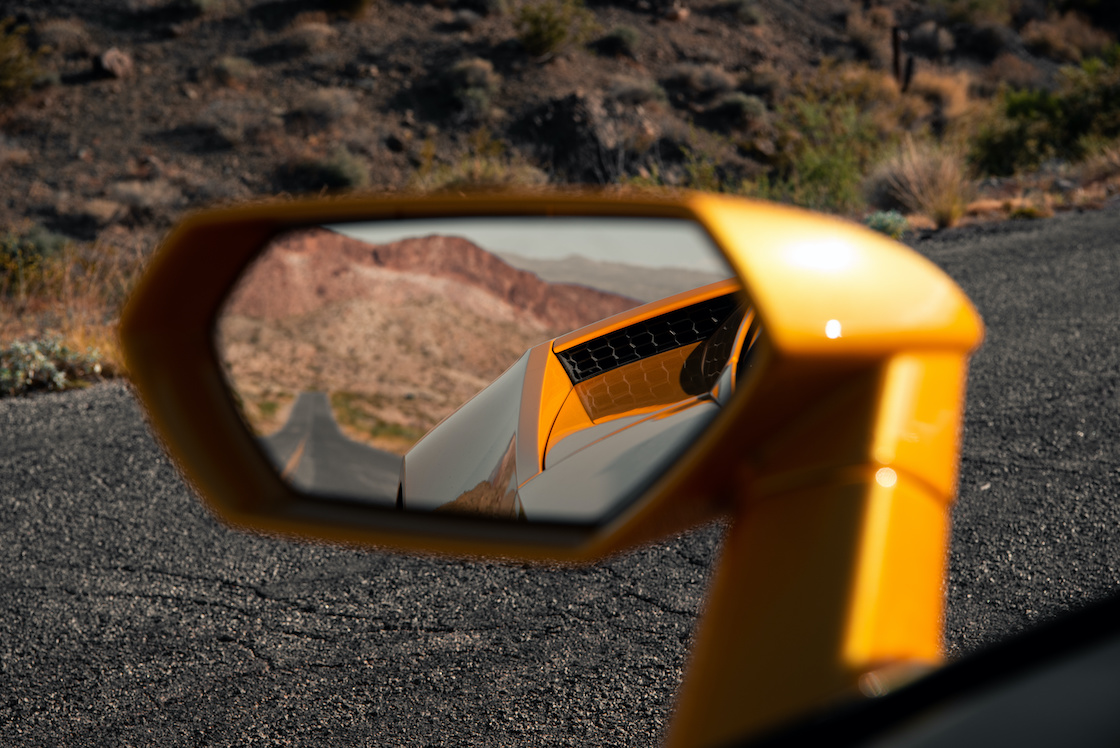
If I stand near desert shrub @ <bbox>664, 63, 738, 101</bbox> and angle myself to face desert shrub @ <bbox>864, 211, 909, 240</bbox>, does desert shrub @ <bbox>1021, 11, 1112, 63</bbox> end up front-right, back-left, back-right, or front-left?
back-left

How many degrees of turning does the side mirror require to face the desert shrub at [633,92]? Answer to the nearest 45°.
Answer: approximately 180°

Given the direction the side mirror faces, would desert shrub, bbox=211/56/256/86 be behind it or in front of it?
behind

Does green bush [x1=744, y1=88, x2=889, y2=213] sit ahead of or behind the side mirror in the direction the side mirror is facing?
behind

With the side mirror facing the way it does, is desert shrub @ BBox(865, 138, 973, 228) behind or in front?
behind

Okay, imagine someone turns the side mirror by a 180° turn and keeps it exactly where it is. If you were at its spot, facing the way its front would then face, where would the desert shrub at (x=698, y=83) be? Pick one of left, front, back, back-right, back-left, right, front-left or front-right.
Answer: front

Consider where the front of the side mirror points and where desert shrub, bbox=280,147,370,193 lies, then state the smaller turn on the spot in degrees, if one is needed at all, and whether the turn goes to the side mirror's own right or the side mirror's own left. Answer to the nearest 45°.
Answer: approximately 180°

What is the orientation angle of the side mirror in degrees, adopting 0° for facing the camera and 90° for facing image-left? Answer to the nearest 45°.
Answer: approximately 0°

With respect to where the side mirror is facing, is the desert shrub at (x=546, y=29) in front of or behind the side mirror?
behind

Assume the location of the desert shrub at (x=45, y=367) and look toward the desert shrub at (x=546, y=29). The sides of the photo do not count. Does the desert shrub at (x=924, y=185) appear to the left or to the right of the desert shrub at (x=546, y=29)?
right

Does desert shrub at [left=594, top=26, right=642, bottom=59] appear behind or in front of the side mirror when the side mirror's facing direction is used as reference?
behind
